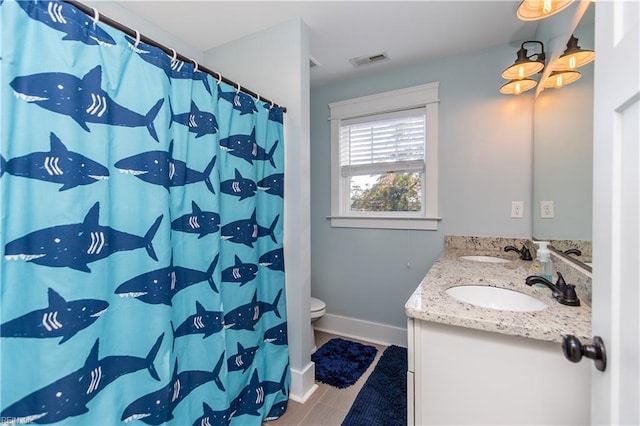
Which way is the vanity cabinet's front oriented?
to the viewer's left

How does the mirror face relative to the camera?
to the viewer's left

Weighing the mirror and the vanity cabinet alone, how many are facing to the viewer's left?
2

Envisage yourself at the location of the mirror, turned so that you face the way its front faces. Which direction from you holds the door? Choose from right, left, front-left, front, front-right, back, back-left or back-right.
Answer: left

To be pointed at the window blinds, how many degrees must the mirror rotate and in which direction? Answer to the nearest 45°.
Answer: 0° — it already faces it
